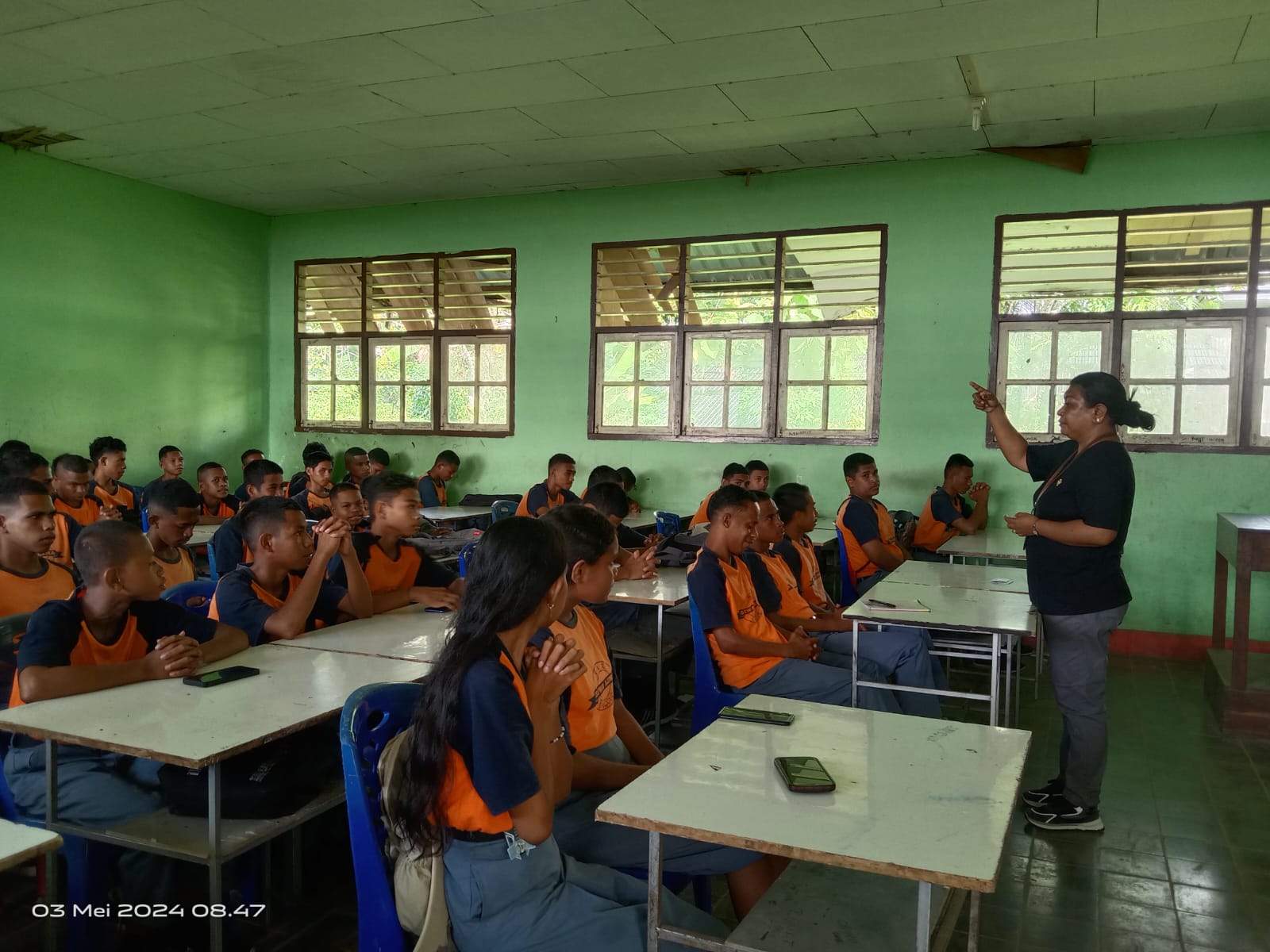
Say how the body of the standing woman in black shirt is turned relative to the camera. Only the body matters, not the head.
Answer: to the viewer's left

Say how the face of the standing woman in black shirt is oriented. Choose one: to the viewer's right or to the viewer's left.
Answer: to the viewer's left

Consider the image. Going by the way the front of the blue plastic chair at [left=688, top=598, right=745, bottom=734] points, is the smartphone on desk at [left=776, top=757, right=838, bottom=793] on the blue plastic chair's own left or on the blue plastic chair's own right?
on the blue plastic chair's own right

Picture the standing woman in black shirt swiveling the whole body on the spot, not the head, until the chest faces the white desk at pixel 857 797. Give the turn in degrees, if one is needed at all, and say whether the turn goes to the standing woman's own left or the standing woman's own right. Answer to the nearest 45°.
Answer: approximately 90° to the standing woman's own left

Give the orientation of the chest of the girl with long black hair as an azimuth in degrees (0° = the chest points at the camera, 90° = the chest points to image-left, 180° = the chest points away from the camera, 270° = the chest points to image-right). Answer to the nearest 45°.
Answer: approximately 270°

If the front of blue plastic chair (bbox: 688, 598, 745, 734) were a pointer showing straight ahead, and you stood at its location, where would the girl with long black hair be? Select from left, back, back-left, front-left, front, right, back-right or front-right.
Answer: right

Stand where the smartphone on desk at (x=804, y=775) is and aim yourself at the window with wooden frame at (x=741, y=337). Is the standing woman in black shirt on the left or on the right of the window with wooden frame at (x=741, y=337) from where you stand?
right

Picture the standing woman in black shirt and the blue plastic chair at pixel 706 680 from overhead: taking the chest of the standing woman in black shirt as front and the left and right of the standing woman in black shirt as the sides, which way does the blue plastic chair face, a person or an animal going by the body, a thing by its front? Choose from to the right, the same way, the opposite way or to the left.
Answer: the opposite way

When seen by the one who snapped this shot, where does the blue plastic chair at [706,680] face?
facing to the right of the viewer

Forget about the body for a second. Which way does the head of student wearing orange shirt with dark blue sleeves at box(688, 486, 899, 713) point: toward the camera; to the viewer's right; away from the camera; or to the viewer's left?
to the viewer's right

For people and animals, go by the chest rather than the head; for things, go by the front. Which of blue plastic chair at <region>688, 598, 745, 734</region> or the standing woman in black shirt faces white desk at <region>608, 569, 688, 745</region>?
the standing woman in black shirt

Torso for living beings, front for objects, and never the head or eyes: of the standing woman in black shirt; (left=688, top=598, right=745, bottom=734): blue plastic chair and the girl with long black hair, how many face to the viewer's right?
2

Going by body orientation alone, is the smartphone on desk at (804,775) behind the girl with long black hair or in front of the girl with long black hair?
in front

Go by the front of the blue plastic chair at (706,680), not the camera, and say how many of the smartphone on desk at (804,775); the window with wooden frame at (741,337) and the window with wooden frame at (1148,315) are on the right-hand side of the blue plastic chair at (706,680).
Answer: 1

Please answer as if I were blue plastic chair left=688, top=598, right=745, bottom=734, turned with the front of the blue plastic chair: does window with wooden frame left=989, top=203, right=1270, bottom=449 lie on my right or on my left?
on my left
